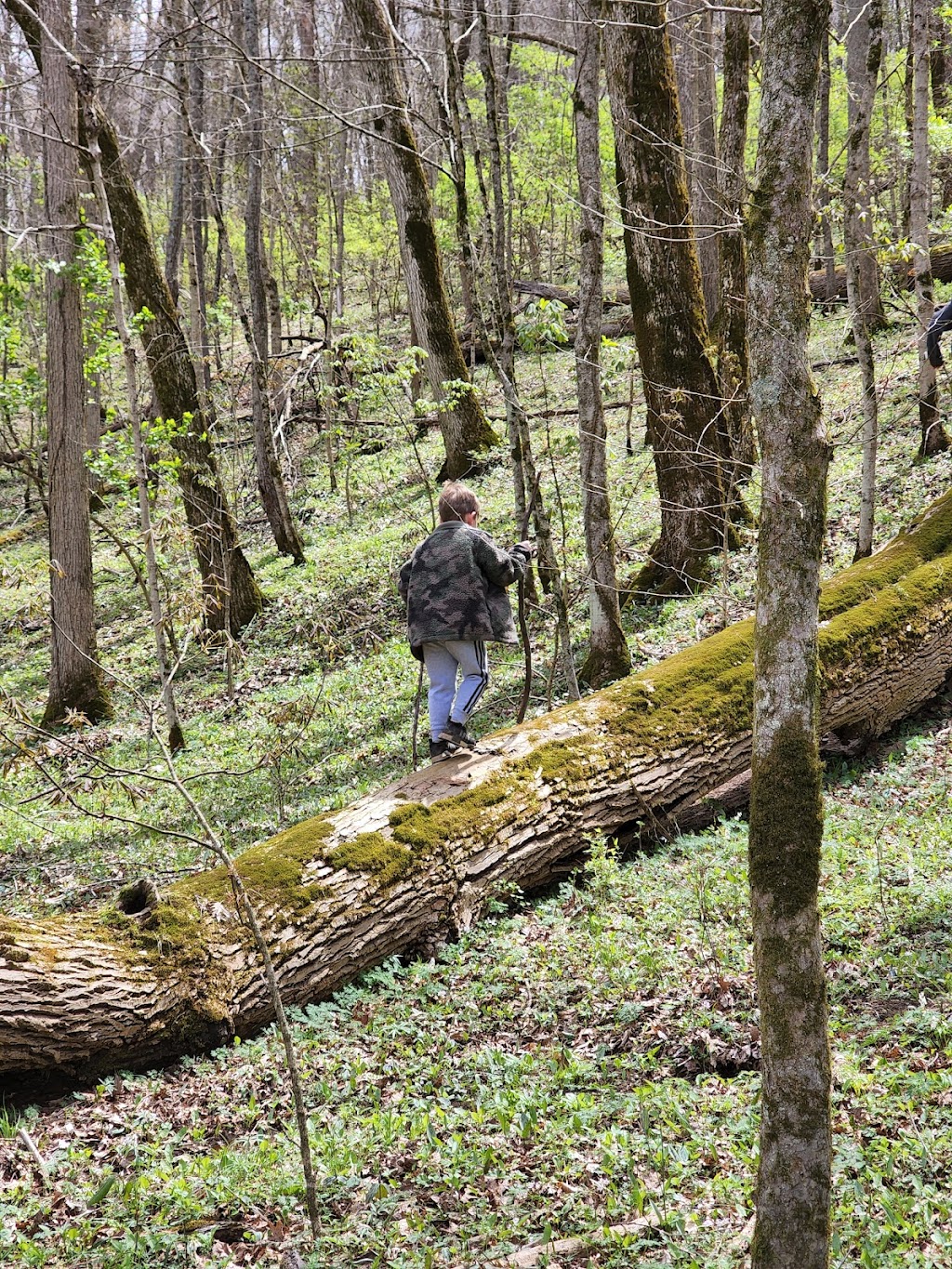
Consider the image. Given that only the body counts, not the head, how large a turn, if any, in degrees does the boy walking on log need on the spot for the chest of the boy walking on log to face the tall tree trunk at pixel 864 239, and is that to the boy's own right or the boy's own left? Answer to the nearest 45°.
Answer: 0° — they already face it

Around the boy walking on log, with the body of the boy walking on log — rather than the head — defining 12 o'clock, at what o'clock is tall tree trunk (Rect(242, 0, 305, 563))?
The tall tree trunk is roughly at 10 o'clock from the boy walking on log.

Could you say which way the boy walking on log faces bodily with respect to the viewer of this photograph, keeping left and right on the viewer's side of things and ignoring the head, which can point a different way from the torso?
facing away from the viewer and to the right of the viewer

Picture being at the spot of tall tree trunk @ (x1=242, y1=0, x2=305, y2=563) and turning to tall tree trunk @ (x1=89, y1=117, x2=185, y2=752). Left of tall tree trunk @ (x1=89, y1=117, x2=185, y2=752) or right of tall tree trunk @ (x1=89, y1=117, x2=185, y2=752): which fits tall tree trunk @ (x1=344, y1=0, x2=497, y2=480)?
left

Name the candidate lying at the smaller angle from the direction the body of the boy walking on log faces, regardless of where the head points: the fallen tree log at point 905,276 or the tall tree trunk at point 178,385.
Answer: the fallen tree log

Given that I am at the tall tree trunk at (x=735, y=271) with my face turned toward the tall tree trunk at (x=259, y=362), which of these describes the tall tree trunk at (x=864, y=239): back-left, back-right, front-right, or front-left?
back-left

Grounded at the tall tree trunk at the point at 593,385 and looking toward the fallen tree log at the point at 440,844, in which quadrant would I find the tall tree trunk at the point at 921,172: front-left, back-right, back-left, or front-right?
back-left

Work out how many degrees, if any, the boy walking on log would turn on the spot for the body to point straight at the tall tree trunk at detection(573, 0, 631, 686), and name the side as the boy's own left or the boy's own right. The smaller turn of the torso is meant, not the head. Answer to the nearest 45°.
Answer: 0° — they already face it

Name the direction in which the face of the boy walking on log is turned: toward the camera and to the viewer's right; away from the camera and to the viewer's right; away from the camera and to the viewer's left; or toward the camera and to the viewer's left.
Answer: away from the camera and to the viewer's right

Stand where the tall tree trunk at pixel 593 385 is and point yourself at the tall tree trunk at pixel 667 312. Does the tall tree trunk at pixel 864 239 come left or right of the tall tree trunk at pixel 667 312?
right
